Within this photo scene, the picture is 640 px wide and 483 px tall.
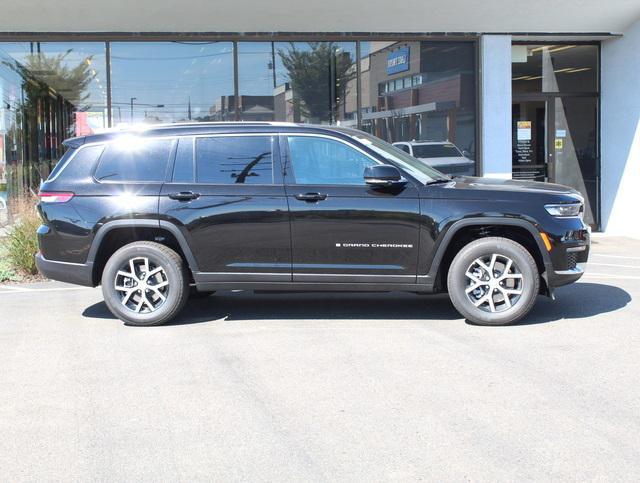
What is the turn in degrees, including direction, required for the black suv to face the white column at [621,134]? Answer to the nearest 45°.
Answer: approximately 45° to its left

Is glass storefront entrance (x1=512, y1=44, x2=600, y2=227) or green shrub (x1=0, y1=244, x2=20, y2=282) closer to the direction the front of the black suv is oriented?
the glass storefront entrance

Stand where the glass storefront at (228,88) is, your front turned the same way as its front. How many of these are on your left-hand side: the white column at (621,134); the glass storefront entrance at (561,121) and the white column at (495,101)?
3

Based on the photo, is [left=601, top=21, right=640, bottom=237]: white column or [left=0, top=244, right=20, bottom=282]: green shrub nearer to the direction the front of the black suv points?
the white column

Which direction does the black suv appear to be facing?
to the viewer's right

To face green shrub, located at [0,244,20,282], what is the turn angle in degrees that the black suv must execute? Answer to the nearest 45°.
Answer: approximately 135° to its left

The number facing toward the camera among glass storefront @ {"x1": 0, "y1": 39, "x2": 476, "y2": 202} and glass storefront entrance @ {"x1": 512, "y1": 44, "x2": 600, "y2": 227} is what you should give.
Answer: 2

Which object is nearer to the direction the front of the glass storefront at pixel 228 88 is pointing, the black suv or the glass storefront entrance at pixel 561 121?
the black suv

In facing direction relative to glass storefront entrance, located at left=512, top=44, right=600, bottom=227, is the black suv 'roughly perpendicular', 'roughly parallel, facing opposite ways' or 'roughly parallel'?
roughly perpendicular

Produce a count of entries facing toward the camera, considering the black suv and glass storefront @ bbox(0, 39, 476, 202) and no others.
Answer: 1

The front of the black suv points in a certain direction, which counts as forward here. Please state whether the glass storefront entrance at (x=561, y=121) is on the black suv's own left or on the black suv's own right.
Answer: on the black suv's own left
